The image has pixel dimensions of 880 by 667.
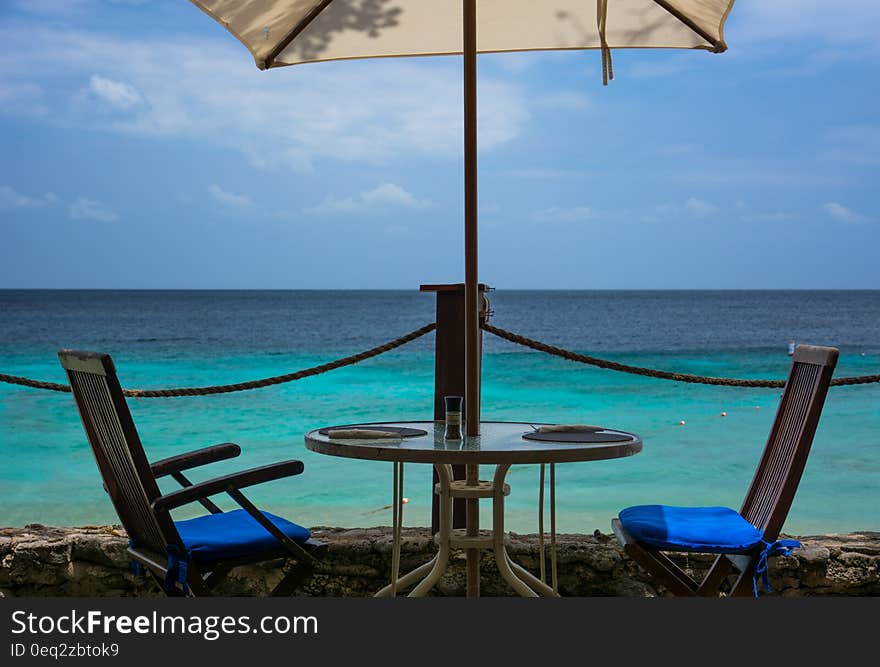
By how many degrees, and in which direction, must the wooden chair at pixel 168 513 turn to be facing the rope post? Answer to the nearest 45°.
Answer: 0° — it already faces it

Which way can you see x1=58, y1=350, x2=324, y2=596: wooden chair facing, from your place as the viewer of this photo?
facing away from the viewer and to the right of the viewer

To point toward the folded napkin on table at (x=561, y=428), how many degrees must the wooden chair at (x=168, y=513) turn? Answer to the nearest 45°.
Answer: approximately 45° to its right
